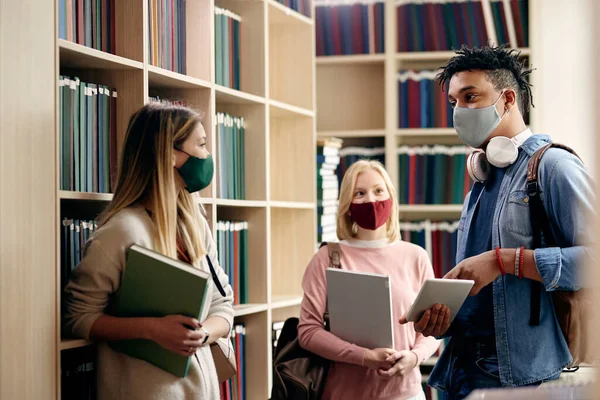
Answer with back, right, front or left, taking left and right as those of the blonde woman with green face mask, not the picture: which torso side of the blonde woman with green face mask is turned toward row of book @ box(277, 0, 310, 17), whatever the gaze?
left

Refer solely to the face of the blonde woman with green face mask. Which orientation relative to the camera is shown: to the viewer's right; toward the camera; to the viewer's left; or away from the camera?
to the viewer's right

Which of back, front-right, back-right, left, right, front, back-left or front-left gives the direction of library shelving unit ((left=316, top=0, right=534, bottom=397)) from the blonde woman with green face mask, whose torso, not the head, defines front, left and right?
left

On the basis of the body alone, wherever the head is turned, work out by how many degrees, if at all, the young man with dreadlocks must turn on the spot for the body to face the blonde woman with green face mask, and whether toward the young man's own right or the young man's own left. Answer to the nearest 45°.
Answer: approximately 45° to the young man's own right

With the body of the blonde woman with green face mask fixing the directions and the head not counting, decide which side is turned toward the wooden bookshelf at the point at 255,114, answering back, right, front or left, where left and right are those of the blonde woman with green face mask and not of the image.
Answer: left

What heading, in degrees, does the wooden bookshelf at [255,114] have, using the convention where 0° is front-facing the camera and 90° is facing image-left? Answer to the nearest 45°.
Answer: approximately 315°

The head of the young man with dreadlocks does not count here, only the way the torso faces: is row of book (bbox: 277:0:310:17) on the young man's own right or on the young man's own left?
on the young man's own right

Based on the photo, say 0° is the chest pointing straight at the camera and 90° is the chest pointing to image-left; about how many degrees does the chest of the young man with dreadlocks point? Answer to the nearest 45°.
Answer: approximately 45°

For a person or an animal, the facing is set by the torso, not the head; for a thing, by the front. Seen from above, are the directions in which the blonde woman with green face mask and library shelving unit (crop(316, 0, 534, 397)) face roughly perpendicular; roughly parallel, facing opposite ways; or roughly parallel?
roughly perpendicular
